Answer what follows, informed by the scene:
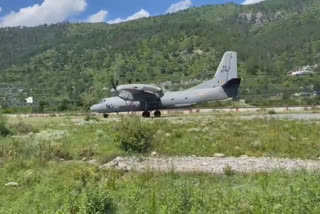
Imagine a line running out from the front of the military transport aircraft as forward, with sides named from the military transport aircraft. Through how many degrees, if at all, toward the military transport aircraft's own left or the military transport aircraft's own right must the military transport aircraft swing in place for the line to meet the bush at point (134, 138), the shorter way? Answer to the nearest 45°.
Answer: approximately 90° to the military transport aircraft's own left

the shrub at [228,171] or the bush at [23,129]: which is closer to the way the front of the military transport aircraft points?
the bush

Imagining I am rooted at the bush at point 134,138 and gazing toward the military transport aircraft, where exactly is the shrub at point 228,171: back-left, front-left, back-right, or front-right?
back-right

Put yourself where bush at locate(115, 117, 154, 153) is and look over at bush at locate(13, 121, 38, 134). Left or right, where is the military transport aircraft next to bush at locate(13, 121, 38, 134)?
right

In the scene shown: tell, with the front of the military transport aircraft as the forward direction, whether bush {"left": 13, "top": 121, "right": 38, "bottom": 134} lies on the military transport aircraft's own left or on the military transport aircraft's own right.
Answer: on the military transport aircraft's own left

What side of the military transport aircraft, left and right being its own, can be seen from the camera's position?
left

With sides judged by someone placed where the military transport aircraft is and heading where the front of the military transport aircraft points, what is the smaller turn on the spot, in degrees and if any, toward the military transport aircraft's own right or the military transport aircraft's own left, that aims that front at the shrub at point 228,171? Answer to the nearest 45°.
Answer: approximately 90° to the military transport aircraft's own left
